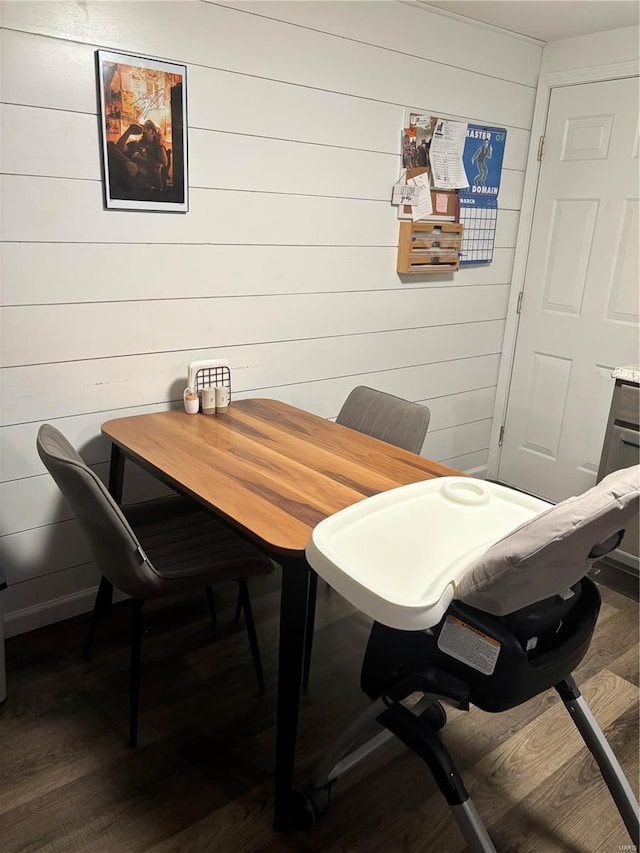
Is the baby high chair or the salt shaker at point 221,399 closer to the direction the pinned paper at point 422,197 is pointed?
the baby high chair

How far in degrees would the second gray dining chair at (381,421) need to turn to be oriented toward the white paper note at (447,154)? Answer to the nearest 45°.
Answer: approximately 135° to its right

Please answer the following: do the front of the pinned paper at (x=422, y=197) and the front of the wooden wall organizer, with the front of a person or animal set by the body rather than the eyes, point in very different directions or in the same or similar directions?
same or similar directions

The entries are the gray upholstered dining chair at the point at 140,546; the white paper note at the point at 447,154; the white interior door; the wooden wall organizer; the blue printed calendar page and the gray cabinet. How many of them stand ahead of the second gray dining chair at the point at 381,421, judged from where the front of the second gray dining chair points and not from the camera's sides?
1

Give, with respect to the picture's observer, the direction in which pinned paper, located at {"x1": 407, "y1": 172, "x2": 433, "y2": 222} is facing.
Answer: facing the viewer and to the right of the viewer

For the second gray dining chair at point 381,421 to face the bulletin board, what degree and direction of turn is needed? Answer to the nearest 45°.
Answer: approximately 135° to its right

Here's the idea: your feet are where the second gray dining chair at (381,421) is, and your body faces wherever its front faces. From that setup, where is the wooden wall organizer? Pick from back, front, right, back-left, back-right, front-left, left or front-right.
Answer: back-right

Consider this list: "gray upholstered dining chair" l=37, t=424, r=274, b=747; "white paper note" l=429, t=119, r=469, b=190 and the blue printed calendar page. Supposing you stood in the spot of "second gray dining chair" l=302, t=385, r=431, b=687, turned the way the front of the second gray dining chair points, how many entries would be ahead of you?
1

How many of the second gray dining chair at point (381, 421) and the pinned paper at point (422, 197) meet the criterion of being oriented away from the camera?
0

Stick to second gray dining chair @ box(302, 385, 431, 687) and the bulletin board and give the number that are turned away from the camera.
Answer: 0

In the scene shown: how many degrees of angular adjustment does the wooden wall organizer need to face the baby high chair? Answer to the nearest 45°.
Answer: approximately 45° to its right
